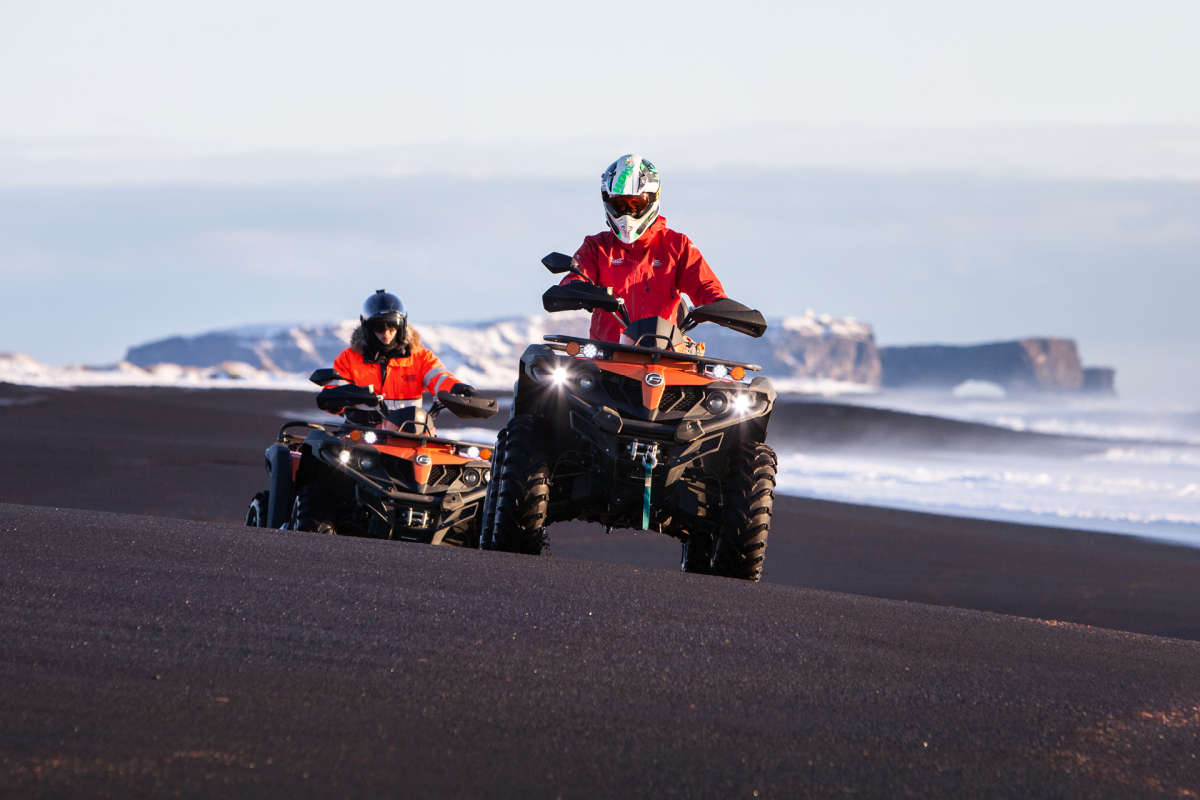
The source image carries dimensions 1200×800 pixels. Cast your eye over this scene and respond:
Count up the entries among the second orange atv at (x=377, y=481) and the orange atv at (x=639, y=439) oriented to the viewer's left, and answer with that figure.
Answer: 0

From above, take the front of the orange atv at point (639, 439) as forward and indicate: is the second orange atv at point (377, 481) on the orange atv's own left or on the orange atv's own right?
on the orange atv's own right

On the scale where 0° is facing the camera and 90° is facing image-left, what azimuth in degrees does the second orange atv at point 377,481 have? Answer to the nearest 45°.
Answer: approximately 315°

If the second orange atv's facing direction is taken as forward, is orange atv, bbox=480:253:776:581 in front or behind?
in front

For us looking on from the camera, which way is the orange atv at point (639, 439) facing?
facing the viewer
